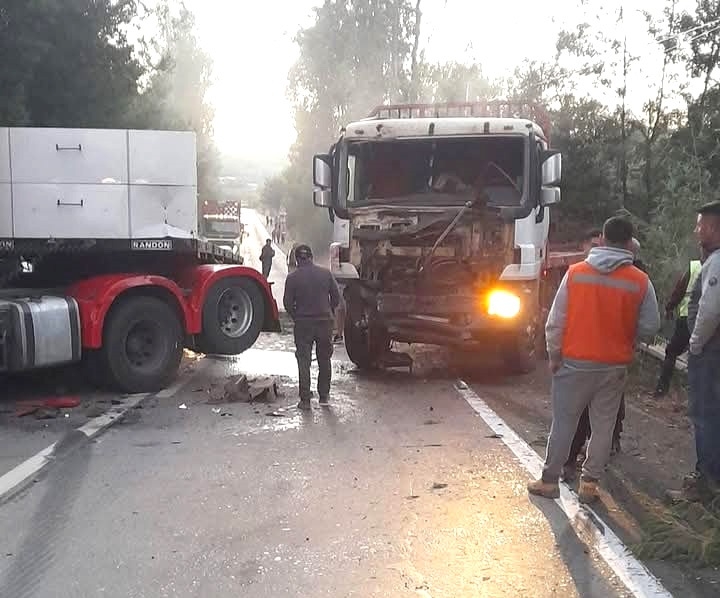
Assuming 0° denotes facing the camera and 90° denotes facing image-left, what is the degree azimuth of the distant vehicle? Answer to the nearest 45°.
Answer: approximately 0°

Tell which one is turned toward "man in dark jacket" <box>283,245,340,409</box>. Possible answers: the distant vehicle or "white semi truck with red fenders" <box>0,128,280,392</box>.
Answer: the distant vehicle

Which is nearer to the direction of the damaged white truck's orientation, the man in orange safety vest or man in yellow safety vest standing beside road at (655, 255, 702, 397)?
the man in orange safety vest

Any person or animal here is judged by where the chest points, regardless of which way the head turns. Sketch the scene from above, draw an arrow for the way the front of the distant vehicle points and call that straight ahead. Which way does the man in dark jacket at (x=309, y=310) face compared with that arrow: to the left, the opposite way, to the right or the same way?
the opposite way

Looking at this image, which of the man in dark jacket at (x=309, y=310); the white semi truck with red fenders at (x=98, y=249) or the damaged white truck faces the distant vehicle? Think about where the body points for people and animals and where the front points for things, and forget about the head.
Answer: the man in dark jacket

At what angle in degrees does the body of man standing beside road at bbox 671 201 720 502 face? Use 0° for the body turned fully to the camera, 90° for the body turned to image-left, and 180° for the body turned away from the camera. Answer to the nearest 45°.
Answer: approximately 90°

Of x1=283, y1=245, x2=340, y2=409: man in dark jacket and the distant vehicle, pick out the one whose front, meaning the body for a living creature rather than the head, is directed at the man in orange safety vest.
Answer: the distant vehicle

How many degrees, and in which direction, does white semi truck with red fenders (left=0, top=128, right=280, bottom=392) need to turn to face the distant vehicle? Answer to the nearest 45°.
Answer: approximately 135° to its right

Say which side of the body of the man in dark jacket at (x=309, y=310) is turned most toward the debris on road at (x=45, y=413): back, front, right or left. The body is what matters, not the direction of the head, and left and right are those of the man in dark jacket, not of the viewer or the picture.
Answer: left

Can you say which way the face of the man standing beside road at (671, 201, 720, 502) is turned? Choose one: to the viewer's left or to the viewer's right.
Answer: to the viewer's left

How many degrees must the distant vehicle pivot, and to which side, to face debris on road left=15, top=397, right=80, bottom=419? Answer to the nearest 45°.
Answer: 0° — it already faces it

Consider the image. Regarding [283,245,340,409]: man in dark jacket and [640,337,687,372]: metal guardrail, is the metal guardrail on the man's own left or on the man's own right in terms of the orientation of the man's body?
on the man's own right

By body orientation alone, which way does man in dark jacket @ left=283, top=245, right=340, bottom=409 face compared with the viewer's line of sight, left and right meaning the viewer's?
facing away from the viewer

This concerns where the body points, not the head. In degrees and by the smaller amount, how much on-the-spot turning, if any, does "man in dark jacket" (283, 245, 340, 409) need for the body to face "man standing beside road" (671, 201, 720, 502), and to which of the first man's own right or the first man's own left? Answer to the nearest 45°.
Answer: approximately 135° to the first man's own right
